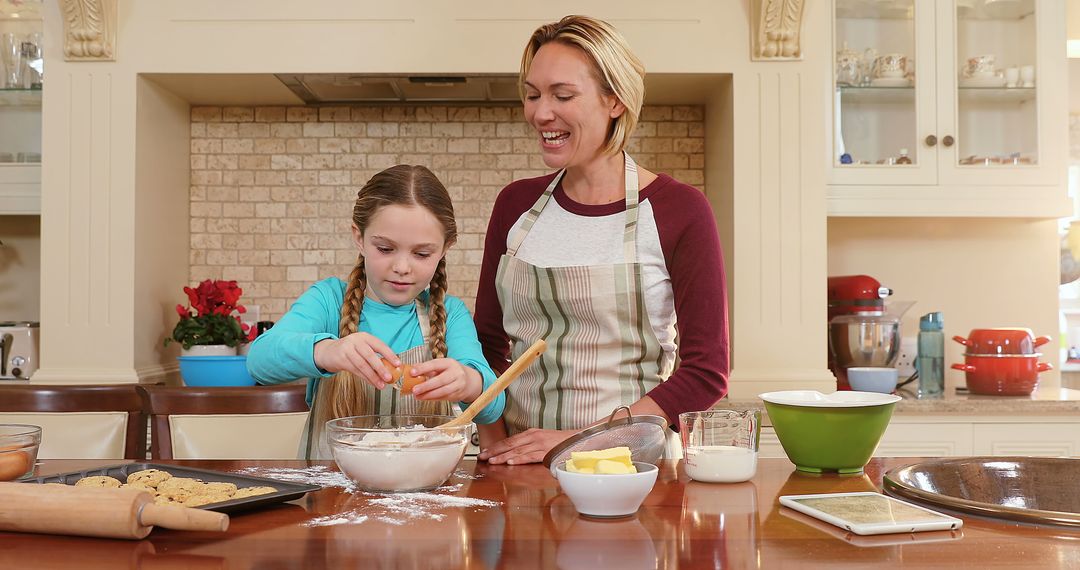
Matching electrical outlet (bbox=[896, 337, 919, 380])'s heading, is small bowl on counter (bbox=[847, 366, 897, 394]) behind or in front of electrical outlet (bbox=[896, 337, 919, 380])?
in front

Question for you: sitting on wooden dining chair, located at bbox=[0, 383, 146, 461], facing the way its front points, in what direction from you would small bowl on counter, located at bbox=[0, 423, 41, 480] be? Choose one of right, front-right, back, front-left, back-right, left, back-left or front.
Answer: front

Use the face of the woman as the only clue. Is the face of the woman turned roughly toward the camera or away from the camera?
toward the camera

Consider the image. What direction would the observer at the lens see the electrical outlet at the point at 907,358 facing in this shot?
facing the viewer

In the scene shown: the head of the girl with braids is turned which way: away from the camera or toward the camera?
toward the camera

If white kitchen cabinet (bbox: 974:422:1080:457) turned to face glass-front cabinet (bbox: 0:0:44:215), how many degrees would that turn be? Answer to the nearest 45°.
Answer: approximately 45° to its right

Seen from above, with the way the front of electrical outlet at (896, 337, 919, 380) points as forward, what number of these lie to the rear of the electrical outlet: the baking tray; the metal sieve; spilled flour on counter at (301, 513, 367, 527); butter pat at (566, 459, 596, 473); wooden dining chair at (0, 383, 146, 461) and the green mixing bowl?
0

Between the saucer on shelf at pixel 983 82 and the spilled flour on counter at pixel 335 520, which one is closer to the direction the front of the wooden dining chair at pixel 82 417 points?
the spilled flour on counter

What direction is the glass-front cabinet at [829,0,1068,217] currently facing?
toward the camera

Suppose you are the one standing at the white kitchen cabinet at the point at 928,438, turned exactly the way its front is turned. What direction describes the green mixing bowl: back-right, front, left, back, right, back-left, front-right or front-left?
front

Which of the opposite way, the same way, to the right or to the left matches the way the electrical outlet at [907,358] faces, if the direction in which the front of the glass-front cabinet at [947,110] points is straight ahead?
the same way

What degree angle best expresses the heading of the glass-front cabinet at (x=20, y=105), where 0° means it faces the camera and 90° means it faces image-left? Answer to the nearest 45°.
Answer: approximately 0°

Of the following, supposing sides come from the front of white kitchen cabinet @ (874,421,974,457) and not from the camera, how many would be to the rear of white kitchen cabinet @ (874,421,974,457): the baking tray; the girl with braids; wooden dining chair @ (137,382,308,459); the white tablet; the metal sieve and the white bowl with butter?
0

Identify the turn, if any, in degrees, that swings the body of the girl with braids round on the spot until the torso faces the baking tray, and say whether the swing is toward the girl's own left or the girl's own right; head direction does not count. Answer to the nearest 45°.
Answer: approximately 45° to the girl's own right
